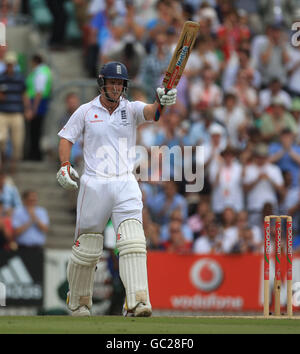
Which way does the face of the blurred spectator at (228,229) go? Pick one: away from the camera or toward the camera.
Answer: toward the camera

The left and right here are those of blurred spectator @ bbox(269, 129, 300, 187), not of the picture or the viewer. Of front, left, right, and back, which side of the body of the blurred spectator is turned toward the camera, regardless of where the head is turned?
front

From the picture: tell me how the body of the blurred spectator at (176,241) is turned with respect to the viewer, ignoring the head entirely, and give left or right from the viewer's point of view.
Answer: facing the viewer

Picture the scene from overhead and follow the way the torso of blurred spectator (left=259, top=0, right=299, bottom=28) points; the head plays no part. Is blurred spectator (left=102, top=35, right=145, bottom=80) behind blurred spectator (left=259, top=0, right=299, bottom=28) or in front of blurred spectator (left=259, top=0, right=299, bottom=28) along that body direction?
in front

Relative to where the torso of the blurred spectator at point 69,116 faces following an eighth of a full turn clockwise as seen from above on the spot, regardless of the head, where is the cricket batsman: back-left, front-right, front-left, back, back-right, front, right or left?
front-left

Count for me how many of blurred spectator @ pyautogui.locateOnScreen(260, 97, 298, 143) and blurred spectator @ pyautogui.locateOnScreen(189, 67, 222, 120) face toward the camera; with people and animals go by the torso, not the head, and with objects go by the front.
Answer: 2

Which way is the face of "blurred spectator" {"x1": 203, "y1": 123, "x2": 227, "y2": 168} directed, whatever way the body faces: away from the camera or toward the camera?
toward the camera

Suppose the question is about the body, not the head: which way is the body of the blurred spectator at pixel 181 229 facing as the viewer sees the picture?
toward the camera
